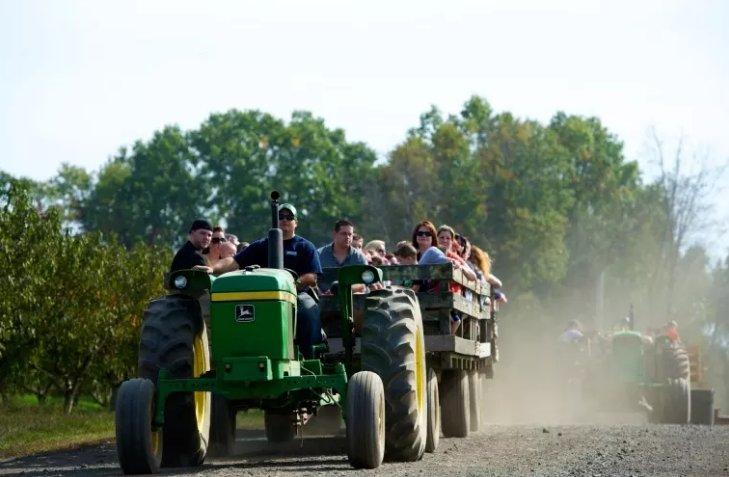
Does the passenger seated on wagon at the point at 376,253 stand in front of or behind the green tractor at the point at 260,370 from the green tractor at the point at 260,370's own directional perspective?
behind

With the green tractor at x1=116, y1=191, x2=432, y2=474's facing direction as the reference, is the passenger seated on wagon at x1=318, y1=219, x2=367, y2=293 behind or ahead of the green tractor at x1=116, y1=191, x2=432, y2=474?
behind
